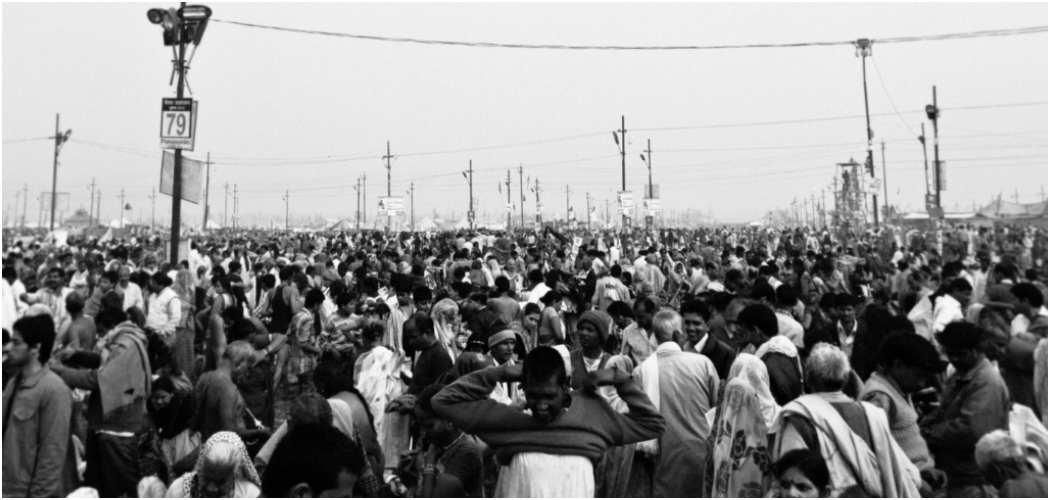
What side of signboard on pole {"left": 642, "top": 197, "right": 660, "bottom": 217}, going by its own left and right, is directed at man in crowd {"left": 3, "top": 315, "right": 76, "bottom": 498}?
front

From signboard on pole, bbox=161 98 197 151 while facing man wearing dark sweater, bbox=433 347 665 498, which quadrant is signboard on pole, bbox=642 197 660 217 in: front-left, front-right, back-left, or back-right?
back-left

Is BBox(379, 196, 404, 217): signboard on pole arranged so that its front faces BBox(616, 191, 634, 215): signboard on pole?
no

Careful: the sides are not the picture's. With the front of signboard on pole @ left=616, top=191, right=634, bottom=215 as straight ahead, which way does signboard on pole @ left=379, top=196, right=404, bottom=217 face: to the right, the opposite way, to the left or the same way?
the same way

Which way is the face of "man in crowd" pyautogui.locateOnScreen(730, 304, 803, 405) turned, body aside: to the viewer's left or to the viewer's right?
to the viewer's left

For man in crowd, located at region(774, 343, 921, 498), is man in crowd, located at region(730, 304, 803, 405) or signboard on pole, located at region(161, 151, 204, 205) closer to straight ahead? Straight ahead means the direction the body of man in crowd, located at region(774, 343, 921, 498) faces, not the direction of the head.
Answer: the man in crowd

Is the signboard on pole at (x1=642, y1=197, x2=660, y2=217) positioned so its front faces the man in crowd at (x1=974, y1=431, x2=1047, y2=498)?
yes

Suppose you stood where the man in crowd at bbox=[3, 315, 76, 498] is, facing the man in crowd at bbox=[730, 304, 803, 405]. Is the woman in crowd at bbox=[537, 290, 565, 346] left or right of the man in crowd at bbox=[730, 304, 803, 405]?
left

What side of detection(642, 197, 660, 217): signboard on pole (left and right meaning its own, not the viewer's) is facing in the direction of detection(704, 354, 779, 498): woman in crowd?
front

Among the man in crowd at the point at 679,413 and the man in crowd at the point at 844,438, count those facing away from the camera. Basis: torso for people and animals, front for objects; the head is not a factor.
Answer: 2

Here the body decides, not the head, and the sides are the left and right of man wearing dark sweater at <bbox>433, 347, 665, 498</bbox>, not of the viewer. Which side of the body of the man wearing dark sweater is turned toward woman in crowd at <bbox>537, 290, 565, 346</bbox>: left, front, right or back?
back

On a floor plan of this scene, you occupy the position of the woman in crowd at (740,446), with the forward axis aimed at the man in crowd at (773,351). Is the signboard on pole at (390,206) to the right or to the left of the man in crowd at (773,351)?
left

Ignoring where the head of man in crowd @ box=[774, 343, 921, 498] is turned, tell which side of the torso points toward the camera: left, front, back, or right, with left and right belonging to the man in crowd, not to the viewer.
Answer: back

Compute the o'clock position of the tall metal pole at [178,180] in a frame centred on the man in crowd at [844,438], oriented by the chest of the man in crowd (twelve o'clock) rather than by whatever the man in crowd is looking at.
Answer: The tall metal pole is roughly at 10 o'clock from the man in crowd.
